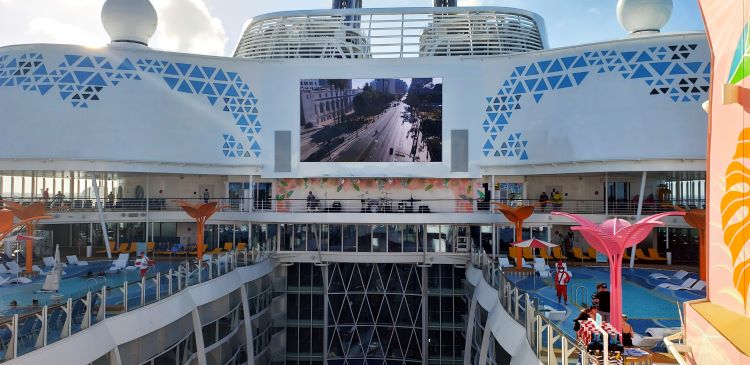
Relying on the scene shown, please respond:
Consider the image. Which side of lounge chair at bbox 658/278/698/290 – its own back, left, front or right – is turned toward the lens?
left

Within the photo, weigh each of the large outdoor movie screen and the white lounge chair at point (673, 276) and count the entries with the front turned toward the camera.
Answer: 1

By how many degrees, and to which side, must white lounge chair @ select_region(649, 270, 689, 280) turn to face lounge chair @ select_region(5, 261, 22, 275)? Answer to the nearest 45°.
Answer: approximately 45° to its left

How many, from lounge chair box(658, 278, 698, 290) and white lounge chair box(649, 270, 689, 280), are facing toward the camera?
0

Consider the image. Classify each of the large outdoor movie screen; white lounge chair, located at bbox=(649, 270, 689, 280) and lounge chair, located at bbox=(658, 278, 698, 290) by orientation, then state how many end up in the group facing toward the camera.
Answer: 1

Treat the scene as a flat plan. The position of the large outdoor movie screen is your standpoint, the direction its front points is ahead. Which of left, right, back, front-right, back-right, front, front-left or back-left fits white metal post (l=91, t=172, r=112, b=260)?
right

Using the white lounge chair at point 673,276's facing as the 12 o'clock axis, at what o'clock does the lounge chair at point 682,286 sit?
The lounge chair is roughly at 9 o'clock from the white lounge chair.

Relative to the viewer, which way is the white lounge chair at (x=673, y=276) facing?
to the viewer's left

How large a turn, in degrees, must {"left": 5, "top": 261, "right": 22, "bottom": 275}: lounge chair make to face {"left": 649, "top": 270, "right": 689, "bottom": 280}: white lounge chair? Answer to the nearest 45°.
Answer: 0° — it already faces it

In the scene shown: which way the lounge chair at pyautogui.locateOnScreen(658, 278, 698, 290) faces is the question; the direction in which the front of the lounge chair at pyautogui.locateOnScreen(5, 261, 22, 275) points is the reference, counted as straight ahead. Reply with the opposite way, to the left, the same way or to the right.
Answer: the opposite way

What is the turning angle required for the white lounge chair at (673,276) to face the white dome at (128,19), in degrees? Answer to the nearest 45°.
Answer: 0° — it already faces it
